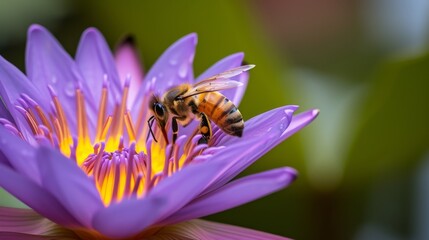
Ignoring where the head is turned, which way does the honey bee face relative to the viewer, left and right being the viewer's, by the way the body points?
facing to the left of the viewer
